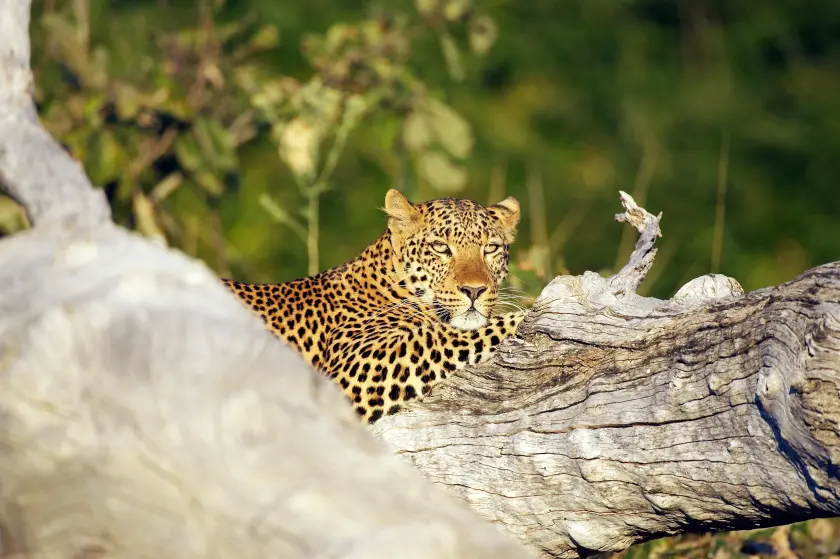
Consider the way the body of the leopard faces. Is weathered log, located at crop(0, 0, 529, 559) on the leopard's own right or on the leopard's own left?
on the leopard's own right

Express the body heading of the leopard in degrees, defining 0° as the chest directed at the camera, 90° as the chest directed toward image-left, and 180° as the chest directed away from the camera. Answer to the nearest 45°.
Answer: approximately 315°
